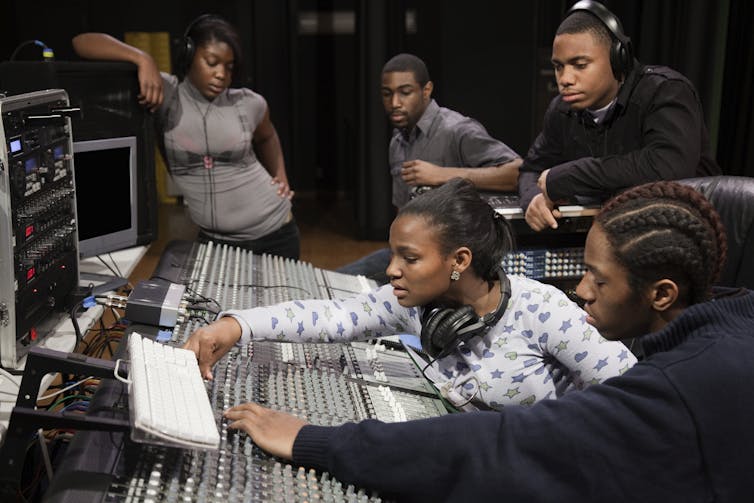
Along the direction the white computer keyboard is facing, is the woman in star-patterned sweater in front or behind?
in front

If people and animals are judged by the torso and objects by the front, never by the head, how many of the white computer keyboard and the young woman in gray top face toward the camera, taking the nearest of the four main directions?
1

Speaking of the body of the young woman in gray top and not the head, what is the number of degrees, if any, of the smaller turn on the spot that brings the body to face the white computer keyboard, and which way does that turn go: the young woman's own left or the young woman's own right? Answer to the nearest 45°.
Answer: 0° — they already face it

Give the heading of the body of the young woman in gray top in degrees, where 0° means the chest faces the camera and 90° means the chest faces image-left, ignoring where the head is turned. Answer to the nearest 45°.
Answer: approximately 0°

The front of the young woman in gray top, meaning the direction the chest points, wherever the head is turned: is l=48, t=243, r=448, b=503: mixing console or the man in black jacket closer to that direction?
the mixing console

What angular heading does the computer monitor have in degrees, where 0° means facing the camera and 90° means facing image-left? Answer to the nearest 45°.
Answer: approximately 315°

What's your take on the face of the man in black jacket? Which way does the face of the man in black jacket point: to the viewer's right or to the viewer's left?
to the viewer's left

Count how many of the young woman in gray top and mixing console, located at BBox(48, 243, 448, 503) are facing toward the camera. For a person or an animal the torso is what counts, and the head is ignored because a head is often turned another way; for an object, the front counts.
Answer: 1

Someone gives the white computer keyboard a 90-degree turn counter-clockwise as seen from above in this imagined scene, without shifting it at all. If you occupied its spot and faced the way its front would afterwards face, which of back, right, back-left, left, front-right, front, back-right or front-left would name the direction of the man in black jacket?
front-right

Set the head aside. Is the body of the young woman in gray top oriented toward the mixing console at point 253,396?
yes

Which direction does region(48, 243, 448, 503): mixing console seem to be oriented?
to the viewer's right

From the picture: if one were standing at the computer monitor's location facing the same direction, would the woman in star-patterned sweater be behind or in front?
in front

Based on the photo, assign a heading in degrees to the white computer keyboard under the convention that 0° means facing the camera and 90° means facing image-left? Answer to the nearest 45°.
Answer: approximately 270°

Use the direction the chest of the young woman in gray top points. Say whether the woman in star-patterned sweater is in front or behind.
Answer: in front

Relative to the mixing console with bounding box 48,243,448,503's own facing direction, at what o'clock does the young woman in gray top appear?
The young woman in gray top is roughly at 9 o'clock from the mixing console.

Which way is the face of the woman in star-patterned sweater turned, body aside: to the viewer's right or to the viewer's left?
to the viewer's left
